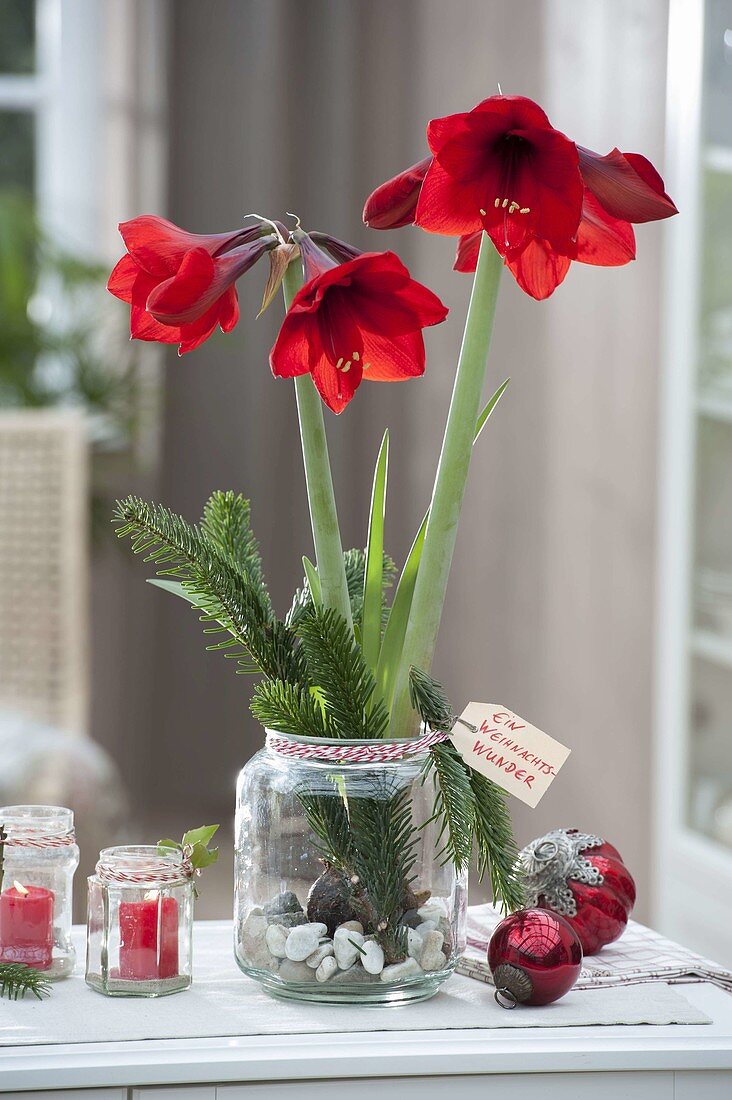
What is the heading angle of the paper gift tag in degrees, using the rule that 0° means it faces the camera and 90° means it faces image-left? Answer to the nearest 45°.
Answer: approximately 0°
